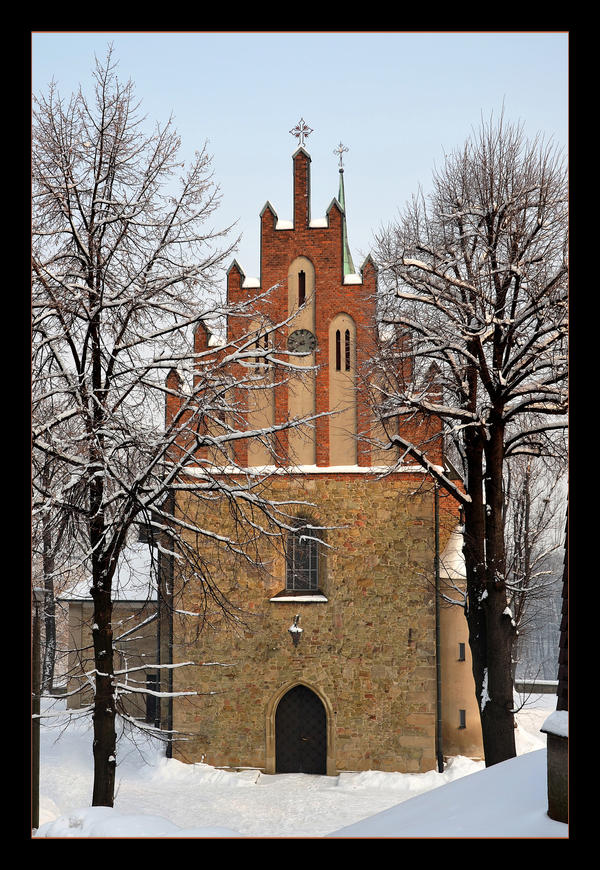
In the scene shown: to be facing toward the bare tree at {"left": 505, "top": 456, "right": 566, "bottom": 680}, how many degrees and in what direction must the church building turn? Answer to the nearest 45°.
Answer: approximately 135° to its left

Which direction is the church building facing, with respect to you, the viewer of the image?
facing the viewer
